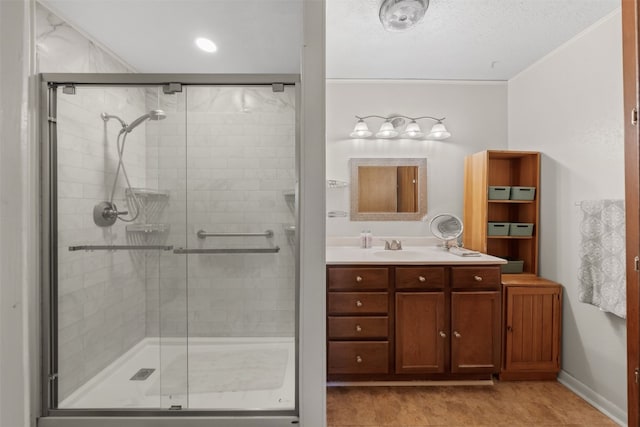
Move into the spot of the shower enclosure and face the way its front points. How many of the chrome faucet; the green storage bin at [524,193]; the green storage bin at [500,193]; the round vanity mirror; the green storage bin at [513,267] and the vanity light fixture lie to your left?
6

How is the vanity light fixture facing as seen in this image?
toward the camera

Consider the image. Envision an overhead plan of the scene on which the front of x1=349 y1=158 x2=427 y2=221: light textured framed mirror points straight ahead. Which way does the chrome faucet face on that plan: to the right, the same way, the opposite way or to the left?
the same way

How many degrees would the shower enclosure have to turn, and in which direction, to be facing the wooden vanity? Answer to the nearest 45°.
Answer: approximately 90° to its left

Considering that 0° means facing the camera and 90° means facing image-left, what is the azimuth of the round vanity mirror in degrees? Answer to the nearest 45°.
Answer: approximately 45°

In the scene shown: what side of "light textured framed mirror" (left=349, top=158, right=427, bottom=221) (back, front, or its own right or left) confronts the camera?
front

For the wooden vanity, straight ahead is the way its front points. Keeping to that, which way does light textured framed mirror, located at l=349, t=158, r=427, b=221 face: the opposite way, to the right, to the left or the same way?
the same way

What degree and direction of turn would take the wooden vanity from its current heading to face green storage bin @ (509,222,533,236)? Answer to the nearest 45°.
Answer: approximately 135° to its left

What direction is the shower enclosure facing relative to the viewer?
toward the camera

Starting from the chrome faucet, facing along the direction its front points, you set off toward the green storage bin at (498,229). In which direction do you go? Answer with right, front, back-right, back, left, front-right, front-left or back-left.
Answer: left

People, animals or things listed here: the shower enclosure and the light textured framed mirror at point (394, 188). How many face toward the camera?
2
